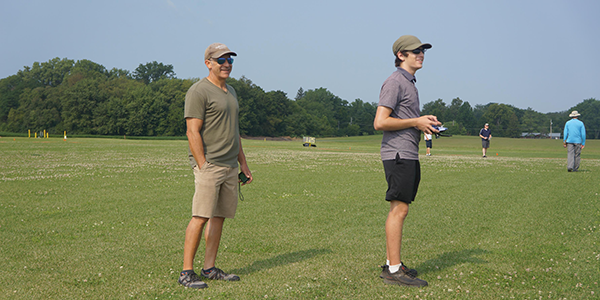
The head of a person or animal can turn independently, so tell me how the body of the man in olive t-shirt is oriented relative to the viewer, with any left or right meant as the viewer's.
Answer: facing the viewer and to the right of the viewer

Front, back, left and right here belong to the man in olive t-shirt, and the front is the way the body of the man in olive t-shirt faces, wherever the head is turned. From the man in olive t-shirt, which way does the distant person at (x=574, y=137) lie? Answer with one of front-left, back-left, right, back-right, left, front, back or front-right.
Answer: left

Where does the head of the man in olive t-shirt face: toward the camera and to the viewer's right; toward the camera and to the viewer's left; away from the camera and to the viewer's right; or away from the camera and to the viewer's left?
toward the camera and to the viewer's right
